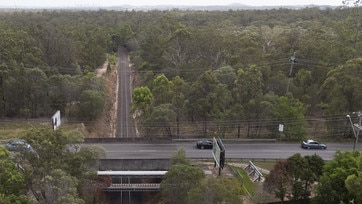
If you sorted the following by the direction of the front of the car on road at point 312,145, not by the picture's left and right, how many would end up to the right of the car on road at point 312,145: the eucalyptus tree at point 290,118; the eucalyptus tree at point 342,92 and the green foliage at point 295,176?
1

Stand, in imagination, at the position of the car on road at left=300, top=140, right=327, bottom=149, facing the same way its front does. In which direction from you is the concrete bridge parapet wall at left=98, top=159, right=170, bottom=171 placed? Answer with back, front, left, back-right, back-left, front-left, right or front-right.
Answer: back-right

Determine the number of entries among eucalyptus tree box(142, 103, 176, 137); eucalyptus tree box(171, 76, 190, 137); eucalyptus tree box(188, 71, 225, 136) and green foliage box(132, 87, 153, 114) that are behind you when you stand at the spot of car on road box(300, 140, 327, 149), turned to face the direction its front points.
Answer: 4

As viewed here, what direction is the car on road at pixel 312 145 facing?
to the viewer's right

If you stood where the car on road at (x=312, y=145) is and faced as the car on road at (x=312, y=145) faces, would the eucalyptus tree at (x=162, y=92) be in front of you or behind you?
behind

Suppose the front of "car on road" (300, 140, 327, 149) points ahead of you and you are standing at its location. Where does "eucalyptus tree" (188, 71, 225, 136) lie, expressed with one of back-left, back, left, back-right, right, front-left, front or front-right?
back

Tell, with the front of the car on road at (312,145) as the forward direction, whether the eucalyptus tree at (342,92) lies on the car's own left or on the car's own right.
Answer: on the car's own left

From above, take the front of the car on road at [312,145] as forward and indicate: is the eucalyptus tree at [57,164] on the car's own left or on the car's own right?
on the car's own right

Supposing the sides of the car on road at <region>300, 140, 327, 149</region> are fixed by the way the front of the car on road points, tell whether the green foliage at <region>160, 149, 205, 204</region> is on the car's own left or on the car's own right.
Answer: on the car's own right

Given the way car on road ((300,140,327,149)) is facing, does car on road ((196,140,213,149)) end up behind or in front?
behind

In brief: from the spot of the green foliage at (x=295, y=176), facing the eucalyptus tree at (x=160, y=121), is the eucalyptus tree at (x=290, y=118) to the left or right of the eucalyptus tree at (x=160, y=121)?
right

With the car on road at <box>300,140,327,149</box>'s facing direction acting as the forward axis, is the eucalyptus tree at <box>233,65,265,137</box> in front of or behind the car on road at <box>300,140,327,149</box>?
behind

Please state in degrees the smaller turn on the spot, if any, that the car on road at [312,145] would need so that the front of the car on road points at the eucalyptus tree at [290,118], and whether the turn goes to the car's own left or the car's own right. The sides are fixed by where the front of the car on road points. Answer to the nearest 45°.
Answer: approximately 135° to the car's own left

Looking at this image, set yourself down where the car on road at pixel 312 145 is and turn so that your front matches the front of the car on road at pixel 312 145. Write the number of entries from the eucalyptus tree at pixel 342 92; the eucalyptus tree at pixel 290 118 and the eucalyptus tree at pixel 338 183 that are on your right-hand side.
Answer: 1
